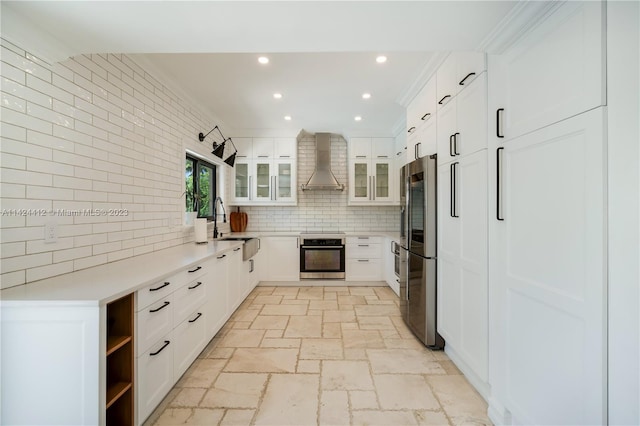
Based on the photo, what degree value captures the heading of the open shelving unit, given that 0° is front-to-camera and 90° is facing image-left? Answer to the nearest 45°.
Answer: approximately 315°

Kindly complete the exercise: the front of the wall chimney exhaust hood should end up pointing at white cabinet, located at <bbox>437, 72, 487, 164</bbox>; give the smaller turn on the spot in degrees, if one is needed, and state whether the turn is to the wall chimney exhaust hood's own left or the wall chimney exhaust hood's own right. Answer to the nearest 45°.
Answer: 0° — it already faces it

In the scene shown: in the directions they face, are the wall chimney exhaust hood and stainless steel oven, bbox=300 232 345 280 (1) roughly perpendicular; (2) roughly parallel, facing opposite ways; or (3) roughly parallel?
roughly parallel

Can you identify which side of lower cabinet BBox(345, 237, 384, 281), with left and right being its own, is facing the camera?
front

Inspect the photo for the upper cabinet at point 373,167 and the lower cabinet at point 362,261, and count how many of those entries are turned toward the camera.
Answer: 2

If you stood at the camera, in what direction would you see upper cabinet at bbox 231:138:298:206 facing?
facing the viewer

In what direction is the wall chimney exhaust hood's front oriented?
toward the camera

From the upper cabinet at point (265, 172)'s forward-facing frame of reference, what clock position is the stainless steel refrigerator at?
The stainless steel refrigerator is roughly at 11 o'clock from the upper cabinet.

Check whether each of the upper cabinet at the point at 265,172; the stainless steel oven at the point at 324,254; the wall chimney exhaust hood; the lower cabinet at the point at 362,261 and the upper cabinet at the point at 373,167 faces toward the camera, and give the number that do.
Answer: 5

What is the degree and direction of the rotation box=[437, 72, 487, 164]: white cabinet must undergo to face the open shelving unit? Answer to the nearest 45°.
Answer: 0° — it already faces it

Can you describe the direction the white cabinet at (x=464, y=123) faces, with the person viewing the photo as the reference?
facing the viewer and to the left of the viewer

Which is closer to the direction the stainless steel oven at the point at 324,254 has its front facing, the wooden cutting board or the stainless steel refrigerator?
the stainless steel refrigerator
